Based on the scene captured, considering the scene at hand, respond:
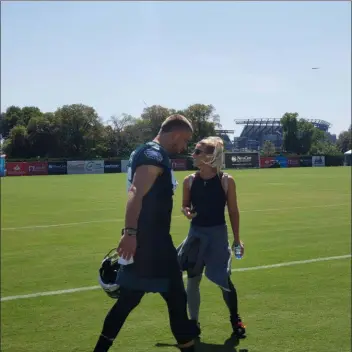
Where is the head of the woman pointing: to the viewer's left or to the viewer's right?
to the viewer's left

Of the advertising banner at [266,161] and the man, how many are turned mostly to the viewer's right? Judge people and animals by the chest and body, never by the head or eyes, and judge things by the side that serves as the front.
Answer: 1

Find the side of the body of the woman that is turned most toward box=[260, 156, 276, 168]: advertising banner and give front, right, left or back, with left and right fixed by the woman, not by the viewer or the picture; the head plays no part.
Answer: back

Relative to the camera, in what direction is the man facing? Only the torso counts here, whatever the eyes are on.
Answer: to the viewer's right

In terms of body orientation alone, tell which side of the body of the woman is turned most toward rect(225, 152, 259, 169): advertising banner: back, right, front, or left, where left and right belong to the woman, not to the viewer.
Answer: back

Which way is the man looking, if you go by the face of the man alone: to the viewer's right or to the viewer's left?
to the viewer's right

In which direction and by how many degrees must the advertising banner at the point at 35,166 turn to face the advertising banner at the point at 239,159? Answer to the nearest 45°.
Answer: approximately 135° to its left
